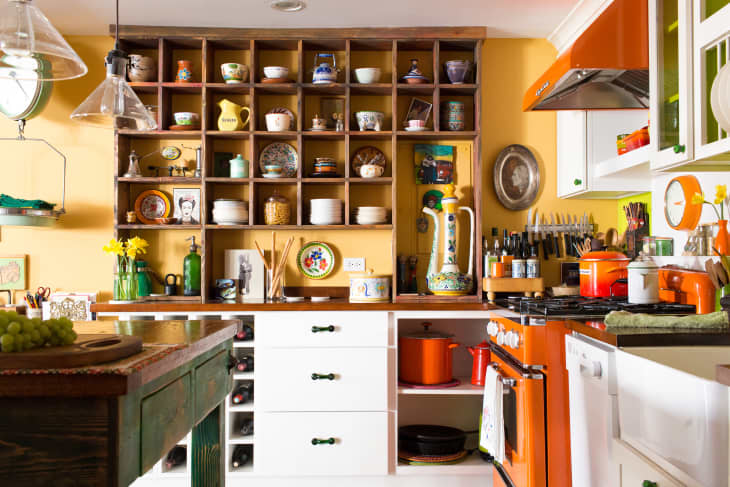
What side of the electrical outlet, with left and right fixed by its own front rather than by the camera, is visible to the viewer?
front

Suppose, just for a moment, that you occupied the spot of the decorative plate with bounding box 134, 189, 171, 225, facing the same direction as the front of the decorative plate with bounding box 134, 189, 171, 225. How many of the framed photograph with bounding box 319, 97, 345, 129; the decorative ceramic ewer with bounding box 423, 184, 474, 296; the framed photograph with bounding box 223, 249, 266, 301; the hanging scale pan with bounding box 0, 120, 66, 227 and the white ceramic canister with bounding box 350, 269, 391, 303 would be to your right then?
1

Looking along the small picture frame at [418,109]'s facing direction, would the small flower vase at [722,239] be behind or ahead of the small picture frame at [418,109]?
ahead

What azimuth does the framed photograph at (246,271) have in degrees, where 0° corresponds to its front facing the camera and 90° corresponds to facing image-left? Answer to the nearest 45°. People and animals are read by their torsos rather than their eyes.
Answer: approximately 0°

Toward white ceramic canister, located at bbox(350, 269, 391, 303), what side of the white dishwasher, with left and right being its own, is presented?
right

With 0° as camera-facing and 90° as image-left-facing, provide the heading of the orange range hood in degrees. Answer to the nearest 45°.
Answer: approximately 90°

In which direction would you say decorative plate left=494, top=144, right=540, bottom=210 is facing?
toward the camera

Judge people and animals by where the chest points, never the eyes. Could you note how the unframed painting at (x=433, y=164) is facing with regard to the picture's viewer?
facing the viewer

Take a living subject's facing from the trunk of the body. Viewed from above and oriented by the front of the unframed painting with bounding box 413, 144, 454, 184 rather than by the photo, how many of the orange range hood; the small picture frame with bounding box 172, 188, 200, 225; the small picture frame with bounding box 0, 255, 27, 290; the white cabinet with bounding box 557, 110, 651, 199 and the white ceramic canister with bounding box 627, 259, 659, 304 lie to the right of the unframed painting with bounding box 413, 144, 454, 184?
2

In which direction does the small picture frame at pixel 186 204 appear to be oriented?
toward the camera

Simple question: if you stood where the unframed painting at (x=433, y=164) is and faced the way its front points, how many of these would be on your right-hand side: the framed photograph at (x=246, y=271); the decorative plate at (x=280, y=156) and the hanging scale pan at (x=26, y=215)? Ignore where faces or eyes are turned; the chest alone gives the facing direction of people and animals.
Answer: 3

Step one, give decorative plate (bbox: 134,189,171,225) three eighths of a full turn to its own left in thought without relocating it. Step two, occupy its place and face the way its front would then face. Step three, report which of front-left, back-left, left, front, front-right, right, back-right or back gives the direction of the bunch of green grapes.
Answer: back-right

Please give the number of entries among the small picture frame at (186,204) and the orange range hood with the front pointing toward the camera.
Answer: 1

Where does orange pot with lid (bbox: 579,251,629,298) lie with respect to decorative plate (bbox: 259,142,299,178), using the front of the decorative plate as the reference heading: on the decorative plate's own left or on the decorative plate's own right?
on the decorative plate's own left
